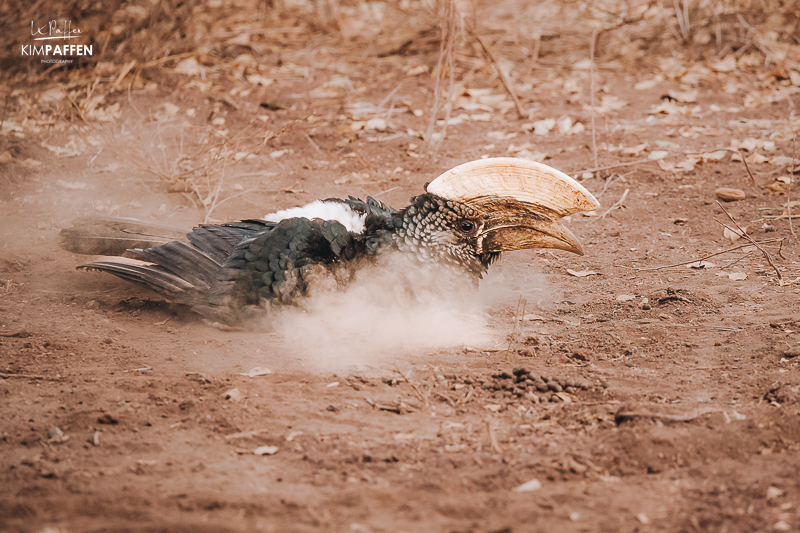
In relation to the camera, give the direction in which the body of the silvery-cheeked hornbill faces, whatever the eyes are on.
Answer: to the viewer's right

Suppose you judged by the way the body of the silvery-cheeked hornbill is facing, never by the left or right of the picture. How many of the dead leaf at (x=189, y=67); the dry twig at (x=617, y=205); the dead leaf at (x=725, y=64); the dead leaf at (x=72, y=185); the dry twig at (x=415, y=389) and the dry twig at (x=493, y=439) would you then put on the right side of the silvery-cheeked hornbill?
2

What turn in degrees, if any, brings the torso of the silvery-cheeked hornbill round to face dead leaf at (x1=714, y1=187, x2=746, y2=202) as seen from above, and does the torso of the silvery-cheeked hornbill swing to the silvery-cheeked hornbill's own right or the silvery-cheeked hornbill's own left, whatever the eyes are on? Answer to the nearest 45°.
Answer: approximately 45° to the silvery-cheeked hornbill's own left

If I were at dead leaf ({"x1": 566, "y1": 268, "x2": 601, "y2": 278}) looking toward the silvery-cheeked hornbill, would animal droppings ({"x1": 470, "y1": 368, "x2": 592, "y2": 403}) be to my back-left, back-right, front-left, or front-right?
front-left

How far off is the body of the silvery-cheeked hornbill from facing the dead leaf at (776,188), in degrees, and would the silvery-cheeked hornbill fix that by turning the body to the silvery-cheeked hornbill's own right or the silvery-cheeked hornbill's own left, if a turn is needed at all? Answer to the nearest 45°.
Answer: approximately 45° to the silvery-cheeked hornbill's own left

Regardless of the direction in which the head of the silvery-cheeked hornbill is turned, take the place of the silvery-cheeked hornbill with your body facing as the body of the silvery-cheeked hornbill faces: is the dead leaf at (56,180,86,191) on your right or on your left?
on your left

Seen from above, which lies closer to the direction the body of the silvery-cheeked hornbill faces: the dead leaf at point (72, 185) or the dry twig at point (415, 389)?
the dry twig

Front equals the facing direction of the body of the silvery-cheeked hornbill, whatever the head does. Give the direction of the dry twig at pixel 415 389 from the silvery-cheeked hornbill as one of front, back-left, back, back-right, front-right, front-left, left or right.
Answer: right
